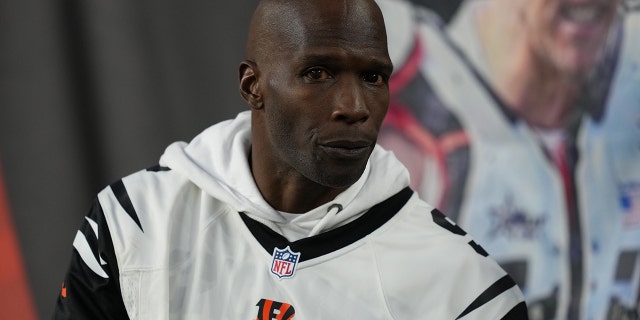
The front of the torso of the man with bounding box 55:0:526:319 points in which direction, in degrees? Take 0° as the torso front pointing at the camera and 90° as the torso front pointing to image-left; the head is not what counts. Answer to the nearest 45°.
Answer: approximately 0°
